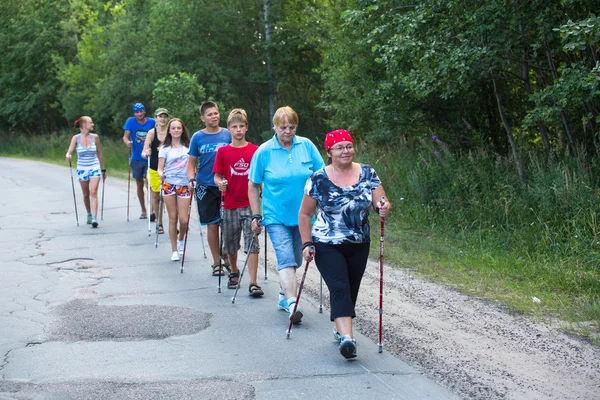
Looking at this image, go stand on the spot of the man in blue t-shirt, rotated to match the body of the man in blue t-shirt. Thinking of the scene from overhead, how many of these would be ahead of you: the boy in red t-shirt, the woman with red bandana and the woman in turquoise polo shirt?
3

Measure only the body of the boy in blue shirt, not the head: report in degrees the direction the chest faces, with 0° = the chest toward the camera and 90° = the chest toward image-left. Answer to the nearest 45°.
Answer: approximately 0°

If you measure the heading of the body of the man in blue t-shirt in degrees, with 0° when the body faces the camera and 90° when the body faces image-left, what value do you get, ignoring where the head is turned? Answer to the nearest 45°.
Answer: approximately 0°

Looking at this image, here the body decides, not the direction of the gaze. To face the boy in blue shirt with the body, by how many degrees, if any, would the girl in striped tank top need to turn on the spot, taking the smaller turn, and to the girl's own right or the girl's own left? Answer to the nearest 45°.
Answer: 0° — they already face them

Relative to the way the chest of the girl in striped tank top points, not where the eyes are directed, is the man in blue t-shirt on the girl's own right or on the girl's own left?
on the girl's own left

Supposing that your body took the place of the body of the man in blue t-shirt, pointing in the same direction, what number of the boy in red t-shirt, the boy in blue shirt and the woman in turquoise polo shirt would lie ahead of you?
3
